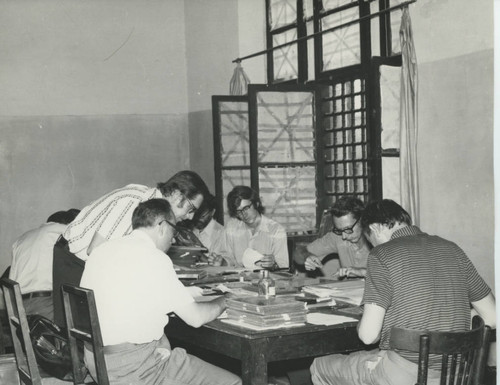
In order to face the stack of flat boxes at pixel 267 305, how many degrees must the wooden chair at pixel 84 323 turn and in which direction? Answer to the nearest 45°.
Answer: approximately 45° to its right

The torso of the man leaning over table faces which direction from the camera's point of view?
to the viewer's right

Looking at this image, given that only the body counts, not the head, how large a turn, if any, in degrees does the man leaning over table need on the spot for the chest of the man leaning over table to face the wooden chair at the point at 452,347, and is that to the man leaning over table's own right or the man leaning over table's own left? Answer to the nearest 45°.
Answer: approximately 45° to the man leaning over table's own right

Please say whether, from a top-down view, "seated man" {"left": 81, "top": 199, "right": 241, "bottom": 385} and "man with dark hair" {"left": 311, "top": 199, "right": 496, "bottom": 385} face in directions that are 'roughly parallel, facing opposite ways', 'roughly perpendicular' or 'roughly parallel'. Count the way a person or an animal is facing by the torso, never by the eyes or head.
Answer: roughly perpendicular

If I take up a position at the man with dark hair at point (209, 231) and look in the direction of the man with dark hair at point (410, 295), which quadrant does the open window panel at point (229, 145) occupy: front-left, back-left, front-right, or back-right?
back-left

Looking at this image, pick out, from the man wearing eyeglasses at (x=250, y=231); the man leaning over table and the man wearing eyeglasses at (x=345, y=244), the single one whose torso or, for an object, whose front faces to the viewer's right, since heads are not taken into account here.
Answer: the man leaning over table

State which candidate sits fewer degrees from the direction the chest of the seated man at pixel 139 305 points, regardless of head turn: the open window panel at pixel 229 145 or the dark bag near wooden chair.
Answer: the open window panel

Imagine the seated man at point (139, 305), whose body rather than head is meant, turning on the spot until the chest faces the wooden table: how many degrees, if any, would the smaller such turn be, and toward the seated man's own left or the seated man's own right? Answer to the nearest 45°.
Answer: approximately 45° to the seated man's own right

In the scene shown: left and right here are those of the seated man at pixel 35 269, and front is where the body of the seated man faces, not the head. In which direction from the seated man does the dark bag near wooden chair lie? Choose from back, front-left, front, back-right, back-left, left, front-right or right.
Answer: back-right

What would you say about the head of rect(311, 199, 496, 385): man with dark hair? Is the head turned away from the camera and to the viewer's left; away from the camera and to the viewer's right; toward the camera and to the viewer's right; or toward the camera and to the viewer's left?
away from the camera and to the viewer's left

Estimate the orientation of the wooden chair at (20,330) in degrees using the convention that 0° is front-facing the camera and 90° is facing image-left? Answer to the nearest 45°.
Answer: approximately 225°

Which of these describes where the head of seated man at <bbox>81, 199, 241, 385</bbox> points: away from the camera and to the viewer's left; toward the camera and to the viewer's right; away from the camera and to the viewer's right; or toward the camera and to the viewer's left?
away from the camera and to the viewer's right

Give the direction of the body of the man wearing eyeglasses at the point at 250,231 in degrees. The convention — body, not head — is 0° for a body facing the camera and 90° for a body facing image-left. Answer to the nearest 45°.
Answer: approximately 0°

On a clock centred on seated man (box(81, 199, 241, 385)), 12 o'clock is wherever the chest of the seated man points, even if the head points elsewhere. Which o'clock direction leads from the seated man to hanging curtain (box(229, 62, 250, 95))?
The hanging curtain is roughly at 11 o'clock from the seated man.

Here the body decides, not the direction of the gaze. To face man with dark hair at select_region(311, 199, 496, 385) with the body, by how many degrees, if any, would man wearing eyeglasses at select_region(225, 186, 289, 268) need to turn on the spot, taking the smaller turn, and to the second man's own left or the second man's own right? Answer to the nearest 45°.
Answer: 0° — they already face them
